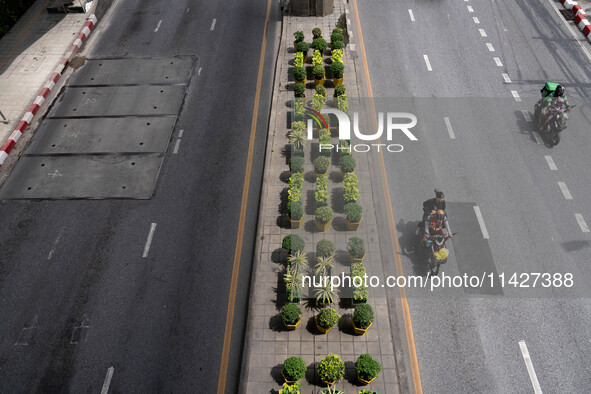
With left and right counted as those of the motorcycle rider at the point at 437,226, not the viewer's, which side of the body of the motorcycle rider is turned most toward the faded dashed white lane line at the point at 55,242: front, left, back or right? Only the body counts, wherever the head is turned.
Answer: right

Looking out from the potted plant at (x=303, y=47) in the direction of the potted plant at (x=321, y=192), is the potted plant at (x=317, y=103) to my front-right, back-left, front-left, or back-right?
front-left

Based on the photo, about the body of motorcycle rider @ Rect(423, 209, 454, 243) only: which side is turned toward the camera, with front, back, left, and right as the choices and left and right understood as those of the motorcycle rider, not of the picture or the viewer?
front

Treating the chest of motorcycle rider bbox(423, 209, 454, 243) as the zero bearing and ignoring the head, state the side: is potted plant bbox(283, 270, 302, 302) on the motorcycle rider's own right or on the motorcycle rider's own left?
on the motorcycle rider's own right

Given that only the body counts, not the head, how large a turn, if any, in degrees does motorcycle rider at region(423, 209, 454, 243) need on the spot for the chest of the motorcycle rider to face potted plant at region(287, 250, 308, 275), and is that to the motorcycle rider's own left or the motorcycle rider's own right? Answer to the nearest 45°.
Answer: approximately 90° to the motorcycle rider's own right

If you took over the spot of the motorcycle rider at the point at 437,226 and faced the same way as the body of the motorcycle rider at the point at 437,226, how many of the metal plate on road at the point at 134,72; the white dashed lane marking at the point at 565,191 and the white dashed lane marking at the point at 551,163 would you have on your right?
1

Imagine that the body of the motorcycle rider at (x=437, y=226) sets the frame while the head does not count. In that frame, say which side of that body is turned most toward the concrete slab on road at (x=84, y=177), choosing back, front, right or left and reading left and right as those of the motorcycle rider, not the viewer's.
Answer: right

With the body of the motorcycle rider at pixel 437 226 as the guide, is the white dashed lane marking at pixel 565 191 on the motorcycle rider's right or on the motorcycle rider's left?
on the motorcycle rider's left

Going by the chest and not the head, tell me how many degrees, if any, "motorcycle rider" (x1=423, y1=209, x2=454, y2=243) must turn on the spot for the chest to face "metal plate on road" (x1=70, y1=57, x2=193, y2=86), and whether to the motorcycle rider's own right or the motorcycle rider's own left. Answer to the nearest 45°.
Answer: approximately 90° to the motorcycle rider's own right

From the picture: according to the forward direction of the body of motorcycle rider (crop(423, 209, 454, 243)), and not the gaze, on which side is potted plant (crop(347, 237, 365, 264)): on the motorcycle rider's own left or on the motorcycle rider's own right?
on the motorcycle rider's own right
